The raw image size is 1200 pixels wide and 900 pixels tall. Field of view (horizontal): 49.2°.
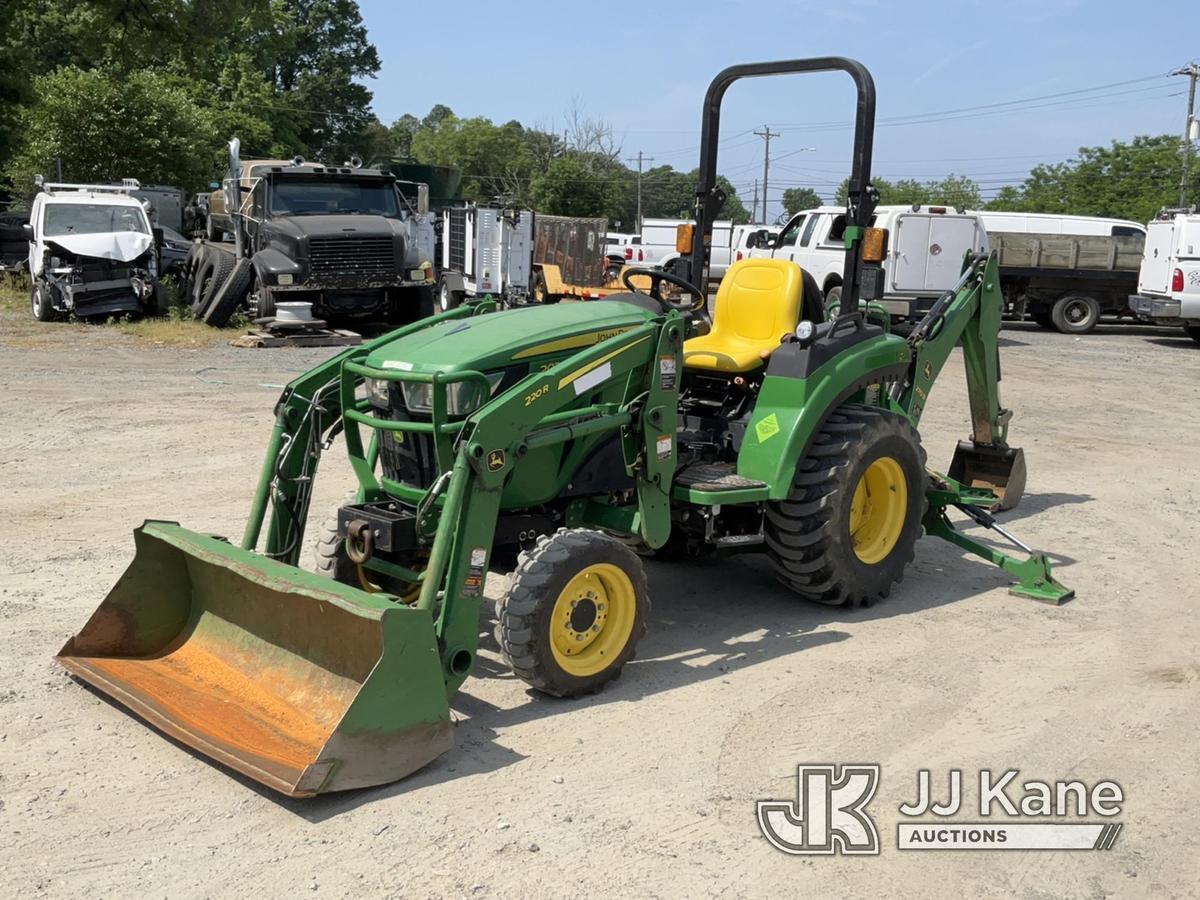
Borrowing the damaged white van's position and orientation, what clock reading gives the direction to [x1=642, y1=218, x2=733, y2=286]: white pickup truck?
The white pickup truck is roughly at 8 o'clock from the damaged white van.

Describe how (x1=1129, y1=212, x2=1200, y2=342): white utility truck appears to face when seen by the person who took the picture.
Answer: facing away from the viewer and to the right of the viewer

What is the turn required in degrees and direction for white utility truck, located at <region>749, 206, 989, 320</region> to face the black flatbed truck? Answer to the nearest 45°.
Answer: approximately 45° to its left

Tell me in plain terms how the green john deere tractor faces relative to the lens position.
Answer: facing the viewer and to the left of the viewer

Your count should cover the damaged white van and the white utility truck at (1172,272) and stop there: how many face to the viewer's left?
0

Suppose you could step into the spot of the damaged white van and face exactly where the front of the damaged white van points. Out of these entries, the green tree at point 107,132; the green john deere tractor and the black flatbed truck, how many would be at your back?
1
